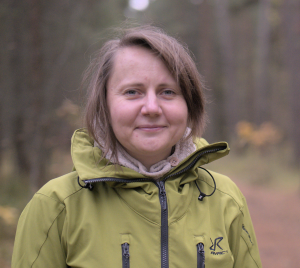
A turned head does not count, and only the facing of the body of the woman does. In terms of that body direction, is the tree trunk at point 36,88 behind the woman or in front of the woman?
behind

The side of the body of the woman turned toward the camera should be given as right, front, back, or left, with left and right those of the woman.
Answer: front

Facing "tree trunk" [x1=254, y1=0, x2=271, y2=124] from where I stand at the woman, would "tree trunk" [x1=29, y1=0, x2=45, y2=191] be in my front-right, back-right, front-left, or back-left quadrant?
front-left

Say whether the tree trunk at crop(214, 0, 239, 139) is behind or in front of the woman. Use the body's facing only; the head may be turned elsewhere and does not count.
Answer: behind

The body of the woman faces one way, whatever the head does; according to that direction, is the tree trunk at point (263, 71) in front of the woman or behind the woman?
behind

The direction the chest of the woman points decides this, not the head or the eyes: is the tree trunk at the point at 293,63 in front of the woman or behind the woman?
behind
